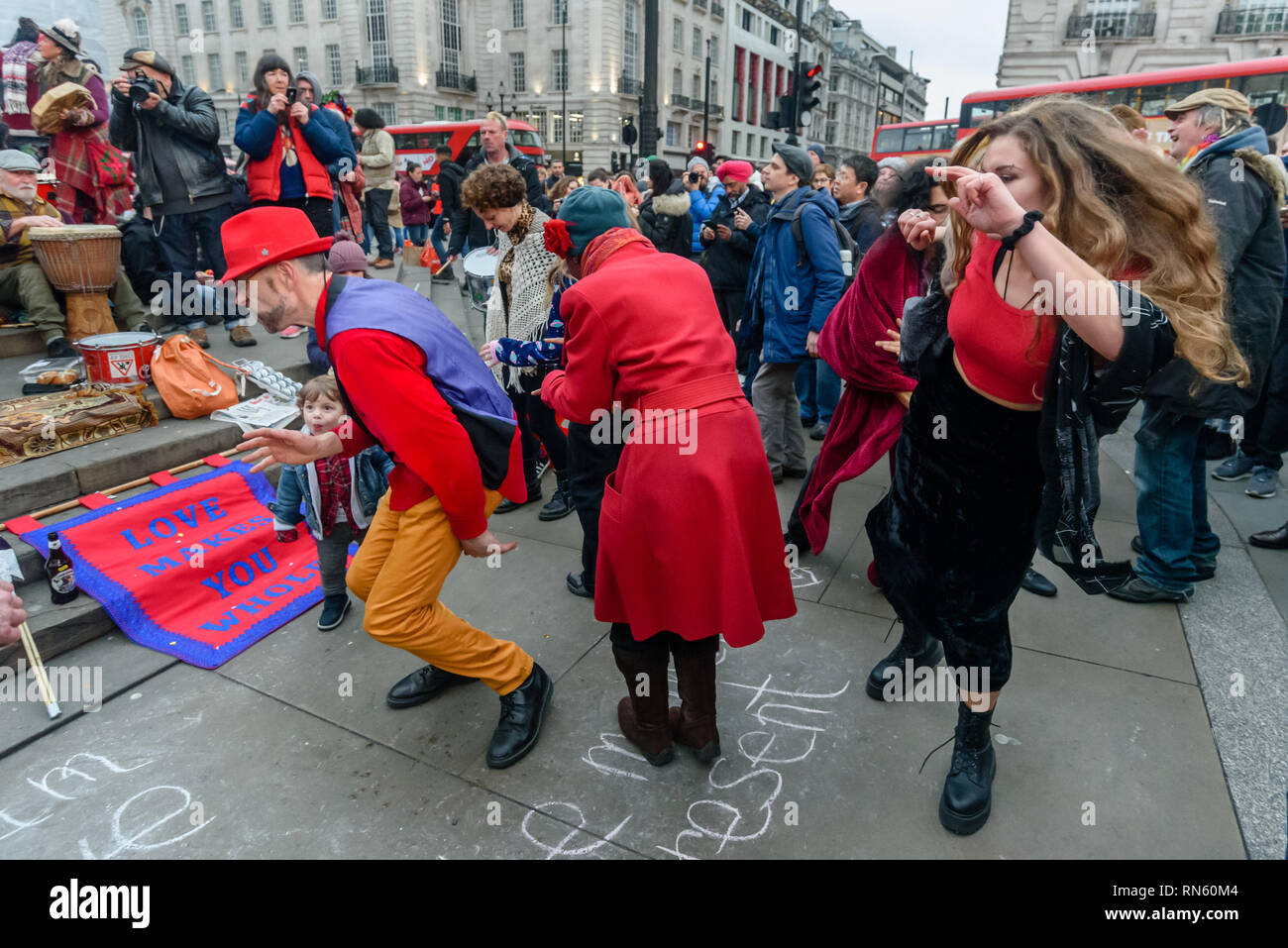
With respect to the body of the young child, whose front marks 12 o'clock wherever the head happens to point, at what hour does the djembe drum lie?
The djembe drum is roughly at 5 o'clock from the young child.

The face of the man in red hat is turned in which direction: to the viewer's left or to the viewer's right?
to the viewer's left

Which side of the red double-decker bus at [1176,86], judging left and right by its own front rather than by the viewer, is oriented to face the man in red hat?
left

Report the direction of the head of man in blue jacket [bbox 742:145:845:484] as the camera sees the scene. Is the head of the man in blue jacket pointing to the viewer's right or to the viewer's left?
to the viewer's left

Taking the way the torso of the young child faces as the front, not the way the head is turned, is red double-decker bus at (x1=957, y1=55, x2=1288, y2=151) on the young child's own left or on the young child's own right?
on the young child's own left

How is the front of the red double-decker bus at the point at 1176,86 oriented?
to the viewer's left

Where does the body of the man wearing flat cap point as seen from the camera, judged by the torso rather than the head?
to the viewer's left

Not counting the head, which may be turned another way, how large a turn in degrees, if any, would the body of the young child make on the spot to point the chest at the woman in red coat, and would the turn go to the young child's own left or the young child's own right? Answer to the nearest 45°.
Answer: approximately 45° to the young child's own left

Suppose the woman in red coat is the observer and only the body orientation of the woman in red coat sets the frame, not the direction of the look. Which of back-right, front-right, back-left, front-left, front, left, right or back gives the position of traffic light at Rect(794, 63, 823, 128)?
front-right

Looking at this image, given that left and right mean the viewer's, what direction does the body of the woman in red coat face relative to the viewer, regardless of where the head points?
facing away from the viewer and to the left of the viewer

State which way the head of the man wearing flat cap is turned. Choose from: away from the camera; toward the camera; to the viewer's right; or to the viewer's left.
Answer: to the viewer's left

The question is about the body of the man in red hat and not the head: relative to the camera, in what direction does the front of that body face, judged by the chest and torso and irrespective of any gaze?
to the viewer's left
